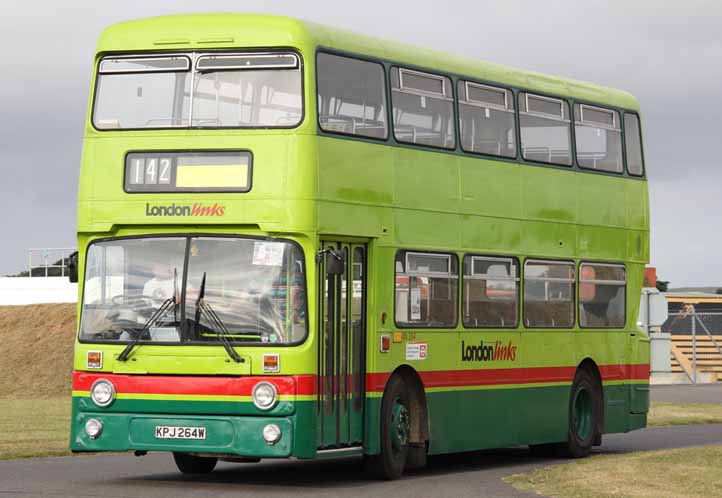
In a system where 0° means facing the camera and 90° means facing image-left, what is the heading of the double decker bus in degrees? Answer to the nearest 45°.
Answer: approximately 45°
